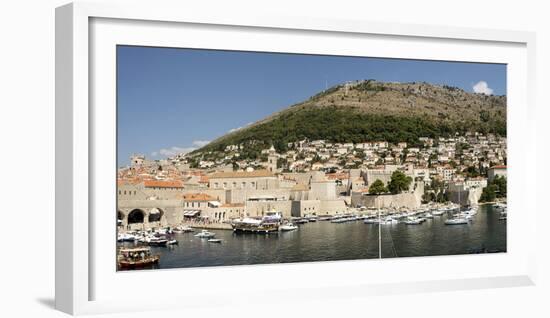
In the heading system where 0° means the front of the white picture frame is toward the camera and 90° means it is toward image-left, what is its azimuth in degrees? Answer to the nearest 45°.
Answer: approximately 315°
